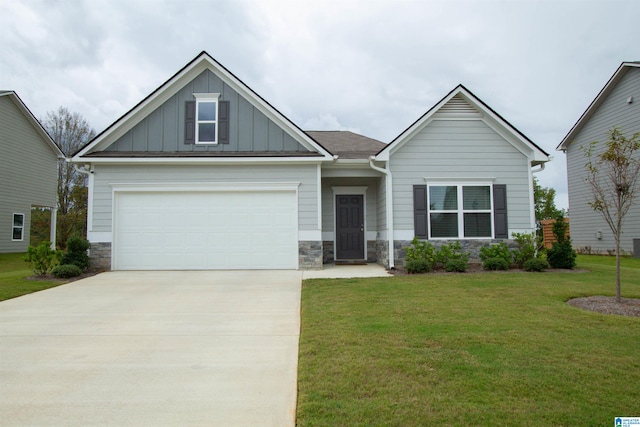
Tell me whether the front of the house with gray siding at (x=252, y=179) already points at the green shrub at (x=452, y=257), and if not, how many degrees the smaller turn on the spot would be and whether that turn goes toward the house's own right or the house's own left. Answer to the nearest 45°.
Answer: approximately 90° to the house's own left

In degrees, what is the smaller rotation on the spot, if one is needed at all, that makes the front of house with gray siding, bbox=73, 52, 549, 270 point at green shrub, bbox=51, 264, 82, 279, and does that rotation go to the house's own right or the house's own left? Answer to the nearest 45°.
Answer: approximately 90° to the house's own right

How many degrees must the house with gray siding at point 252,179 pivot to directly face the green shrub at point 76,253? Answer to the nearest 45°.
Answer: approximately 90° to its right

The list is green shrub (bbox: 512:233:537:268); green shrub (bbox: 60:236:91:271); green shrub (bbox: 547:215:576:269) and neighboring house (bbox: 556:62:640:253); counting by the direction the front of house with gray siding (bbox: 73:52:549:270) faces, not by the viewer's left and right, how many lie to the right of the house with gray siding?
1

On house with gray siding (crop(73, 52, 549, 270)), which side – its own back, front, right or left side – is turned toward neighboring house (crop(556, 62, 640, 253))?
left

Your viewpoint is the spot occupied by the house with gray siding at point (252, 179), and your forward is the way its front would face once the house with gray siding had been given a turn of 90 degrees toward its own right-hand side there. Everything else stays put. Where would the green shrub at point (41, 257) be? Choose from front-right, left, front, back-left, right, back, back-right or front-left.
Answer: front

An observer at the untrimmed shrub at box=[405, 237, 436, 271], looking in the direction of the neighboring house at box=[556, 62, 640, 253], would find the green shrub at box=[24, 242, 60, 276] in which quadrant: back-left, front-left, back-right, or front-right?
back-left

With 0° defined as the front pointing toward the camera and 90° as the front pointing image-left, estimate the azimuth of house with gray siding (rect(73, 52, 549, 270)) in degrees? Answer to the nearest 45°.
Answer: approximately 0°

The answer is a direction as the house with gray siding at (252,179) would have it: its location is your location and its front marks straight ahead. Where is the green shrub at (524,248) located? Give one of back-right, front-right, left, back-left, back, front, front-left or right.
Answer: left

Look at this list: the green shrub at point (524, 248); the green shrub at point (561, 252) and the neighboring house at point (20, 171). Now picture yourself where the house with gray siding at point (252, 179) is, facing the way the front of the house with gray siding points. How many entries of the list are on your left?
2

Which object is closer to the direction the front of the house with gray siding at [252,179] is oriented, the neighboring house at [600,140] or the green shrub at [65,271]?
the green shrub

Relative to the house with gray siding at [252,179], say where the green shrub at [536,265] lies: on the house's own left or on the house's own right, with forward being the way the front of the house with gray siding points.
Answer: on the house's own left
